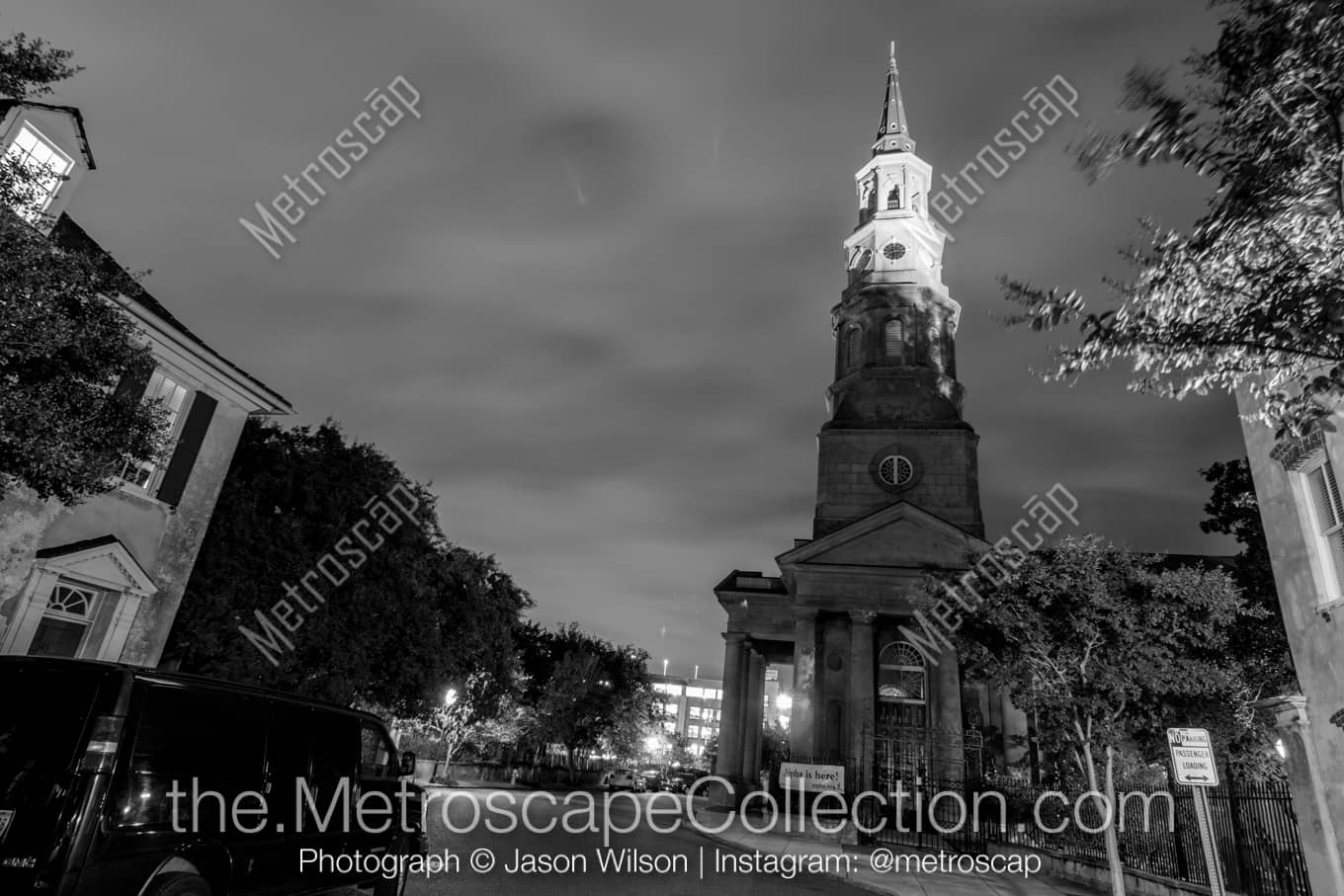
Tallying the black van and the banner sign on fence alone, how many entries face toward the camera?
1

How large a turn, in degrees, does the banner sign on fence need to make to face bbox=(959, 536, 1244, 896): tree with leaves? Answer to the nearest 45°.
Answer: approximately 45° to its left

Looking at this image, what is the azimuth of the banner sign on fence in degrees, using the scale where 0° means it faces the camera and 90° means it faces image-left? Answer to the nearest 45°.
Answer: approximately 0°

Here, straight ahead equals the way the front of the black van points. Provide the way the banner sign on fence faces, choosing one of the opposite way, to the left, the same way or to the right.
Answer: the opposite way

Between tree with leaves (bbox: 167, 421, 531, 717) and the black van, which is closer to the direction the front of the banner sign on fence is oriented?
the black van

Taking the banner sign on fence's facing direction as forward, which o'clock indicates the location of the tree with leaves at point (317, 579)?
The tree with leaves is roughly at 2 o'clock from the banner sign on fence.

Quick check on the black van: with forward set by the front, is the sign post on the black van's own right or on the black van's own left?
on the black van's own right

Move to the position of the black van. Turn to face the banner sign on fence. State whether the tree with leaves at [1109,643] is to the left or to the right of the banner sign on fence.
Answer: right

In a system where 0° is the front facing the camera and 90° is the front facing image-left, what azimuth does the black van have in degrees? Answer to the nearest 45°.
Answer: approximately 225°
